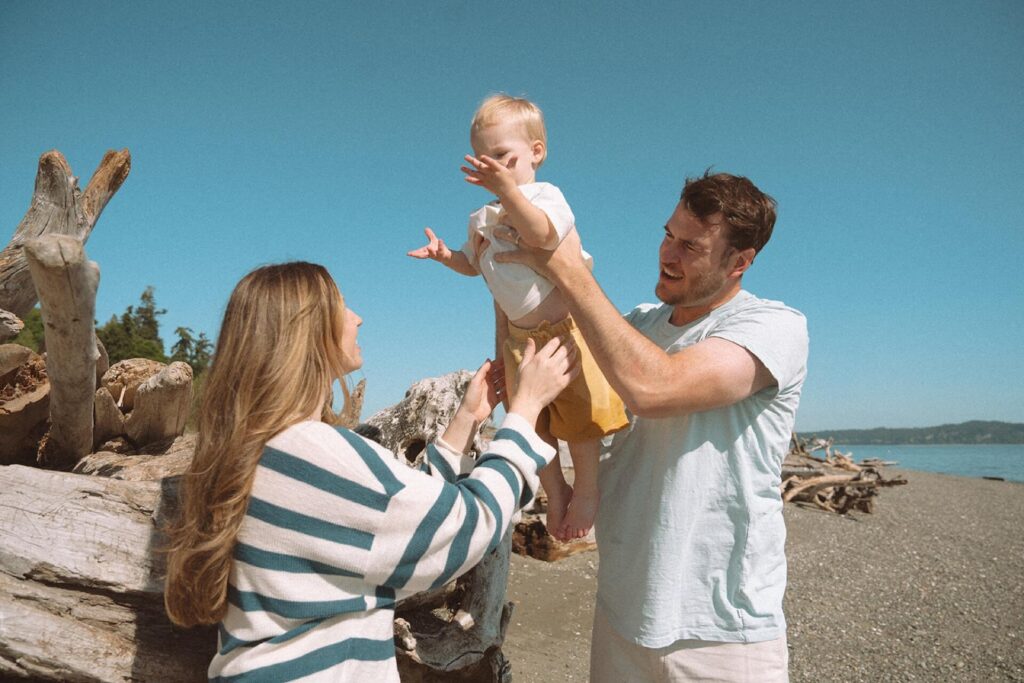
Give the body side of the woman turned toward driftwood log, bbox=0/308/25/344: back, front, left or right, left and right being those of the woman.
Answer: left

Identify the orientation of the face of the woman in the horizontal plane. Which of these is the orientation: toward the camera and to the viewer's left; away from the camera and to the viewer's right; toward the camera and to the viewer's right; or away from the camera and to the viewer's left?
away from the camera and to the viewer's right

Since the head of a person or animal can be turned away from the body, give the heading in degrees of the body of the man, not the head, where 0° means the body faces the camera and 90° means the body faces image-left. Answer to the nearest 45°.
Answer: approximately 45°

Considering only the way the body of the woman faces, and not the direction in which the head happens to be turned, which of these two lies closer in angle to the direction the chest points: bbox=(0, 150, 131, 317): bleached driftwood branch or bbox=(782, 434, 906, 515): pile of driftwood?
the pile of driftwood

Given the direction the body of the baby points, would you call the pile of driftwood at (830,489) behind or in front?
behind

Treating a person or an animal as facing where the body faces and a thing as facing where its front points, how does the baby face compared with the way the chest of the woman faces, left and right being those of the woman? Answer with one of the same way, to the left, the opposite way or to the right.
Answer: the opposite way

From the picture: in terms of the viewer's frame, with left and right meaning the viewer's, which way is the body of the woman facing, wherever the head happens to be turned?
facing away from the viewer and to the right of the viewer
